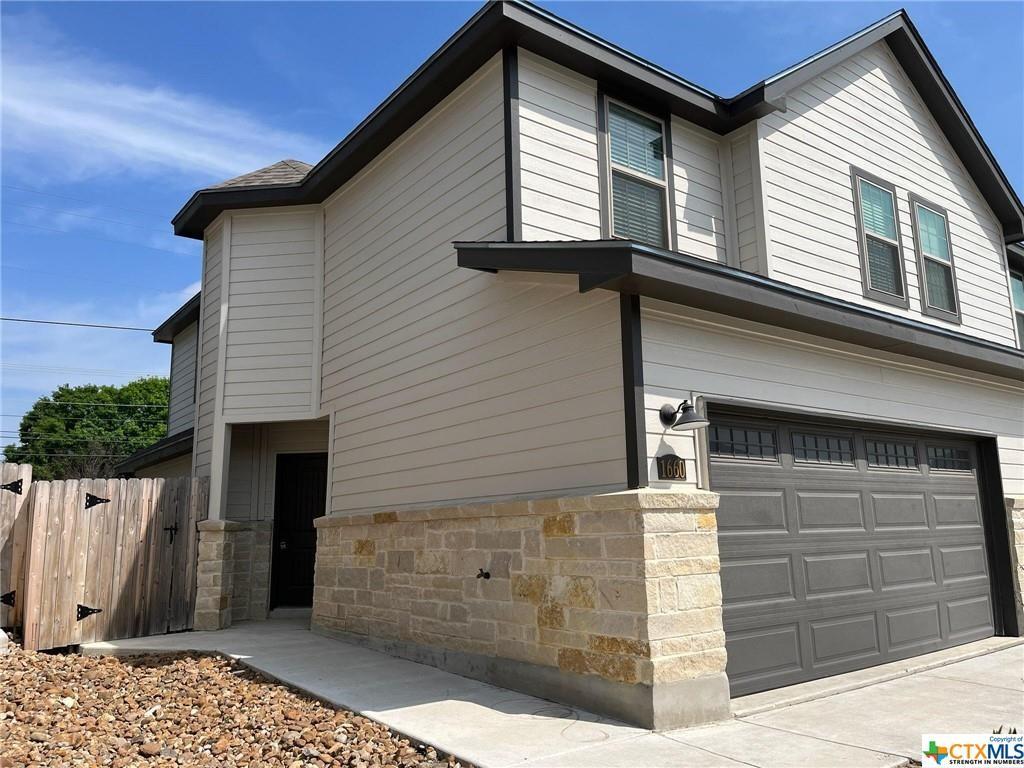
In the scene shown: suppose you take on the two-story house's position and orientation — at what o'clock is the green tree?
The green tree is roughly at 6 o'clock from the two-story house.

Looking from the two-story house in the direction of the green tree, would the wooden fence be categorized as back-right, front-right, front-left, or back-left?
front-left

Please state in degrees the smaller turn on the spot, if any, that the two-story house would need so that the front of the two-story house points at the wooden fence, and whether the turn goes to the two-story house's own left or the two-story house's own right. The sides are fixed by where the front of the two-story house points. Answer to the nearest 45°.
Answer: approximately 135° to the two-story house's own right

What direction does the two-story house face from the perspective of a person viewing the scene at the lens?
facing the viewer and to the right of the viewer
